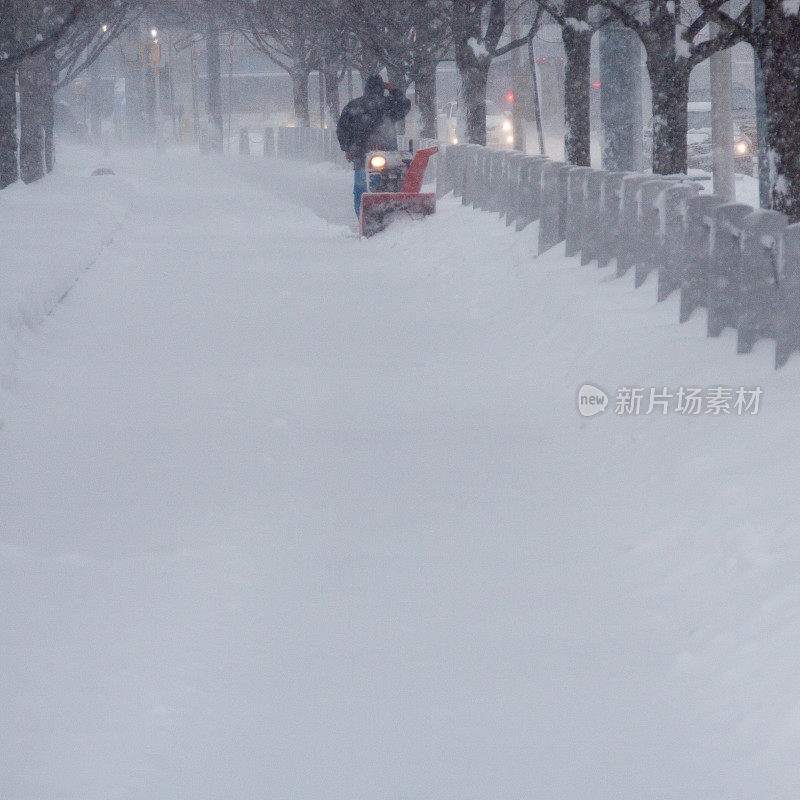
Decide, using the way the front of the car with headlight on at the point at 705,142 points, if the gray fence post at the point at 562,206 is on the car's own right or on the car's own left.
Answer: on the car's own right

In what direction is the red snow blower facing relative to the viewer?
toward the camera

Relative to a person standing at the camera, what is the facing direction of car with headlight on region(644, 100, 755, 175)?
facing the viewer and to the right of the viewer

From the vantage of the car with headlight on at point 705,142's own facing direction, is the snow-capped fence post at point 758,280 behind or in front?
in front

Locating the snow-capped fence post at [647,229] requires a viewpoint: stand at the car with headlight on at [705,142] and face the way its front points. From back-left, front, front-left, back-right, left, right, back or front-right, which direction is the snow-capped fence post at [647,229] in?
front-right

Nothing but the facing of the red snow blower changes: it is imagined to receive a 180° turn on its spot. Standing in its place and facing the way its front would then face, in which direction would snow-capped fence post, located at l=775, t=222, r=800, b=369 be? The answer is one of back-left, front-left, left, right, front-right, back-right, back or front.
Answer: back

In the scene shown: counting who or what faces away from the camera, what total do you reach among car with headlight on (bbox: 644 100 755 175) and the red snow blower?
0

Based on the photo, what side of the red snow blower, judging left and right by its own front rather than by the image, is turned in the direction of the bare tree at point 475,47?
back

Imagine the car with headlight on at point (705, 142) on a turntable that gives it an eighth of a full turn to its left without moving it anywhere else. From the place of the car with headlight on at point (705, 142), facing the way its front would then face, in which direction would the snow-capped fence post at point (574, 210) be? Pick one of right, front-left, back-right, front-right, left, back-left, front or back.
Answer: right

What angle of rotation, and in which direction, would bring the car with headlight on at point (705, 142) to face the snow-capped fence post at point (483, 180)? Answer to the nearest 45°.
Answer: approximately 45° to its right

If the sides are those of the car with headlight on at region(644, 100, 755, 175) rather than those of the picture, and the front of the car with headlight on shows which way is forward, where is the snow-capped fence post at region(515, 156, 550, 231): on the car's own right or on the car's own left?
on the car's own right

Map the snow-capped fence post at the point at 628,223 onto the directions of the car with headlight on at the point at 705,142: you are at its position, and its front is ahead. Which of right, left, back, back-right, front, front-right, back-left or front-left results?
front-right

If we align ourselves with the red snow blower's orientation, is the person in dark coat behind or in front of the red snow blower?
behind
